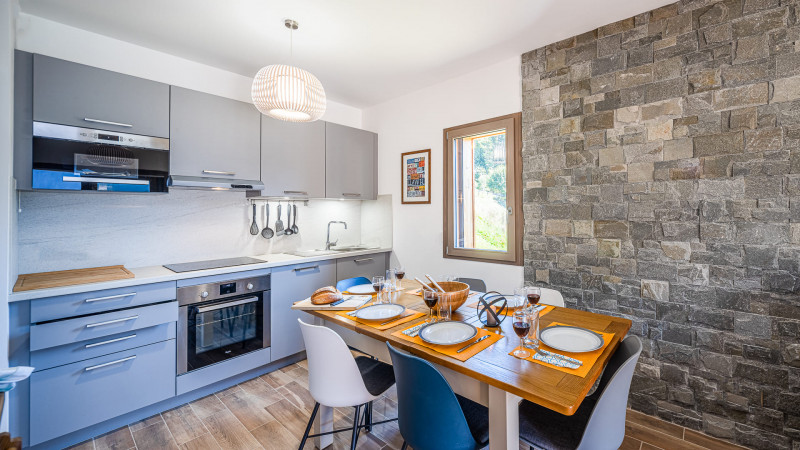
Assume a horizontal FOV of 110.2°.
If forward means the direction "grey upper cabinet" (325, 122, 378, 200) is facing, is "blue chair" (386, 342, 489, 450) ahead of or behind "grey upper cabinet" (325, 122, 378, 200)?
ahead

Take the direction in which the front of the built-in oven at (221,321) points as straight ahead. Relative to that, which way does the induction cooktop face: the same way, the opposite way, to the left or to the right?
the same way

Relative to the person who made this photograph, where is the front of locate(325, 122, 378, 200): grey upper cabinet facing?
facing the viewer and to the right of the viewer

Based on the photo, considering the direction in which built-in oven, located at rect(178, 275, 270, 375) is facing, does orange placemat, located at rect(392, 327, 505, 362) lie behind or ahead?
ahead

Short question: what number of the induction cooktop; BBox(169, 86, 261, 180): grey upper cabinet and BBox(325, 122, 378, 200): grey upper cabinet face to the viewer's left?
0

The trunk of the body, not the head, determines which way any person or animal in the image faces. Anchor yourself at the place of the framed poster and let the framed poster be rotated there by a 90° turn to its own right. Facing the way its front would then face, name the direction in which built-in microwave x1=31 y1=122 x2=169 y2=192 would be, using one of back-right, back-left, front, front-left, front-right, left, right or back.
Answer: left

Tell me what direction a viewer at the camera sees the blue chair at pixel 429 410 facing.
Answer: facing away from the viewer and to the right of the viewer

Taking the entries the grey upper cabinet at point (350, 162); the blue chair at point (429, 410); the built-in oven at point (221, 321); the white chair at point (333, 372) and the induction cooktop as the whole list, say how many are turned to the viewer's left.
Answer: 0

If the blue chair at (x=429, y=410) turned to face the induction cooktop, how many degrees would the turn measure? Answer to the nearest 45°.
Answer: approximately 90° to its left

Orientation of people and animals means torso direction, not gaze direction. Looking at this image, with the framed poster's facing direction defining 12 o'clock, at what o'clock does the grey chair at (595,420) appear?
The grey chair is roughly at 10 o'clock from the framed poster.

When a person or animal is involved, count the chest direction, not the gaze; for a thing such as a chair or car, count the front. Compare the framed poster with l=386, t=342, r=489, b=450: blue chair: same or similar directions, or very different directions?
very different directions

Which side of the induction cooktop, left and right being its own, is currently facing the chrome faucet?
left

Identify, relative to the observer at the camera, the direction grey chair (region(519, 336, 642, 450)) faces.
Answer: facing to the left of the viewer

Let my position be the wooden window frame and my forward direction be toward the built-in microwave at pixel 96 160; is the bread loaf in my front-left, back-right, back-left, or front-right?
front-left

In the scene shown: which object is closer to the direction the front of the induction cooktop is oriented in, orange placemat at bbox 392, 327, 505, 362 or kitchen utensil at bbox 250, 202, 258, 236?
the orange placemat

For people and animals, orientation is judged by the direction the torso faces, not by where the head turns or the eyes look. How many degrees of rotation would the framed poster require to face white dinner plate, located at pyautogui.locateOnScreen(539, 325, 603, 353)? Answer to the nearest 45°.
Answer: approximately 45° to its left
